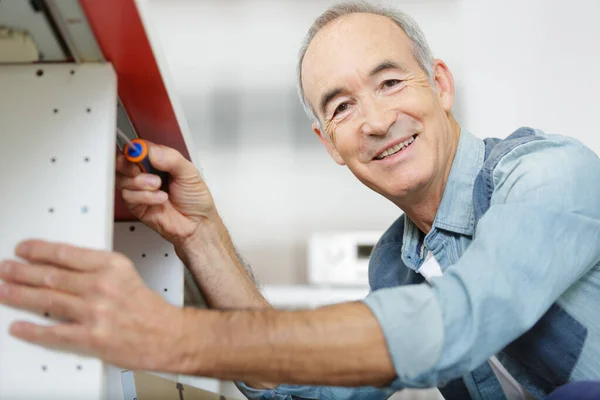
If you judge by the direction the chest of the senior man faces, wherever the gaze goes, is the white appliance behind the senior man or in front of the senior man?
behind

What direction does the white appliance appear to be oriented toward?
toward the camera

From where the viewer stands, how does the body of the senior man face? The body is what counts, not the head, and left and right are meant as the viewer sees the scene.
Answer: facing the viewer and to the left of the viewer

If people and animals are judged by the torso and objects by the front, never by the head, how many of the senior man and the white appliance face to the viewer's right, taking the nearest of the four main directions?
0

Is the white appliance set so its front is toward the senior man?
yes
